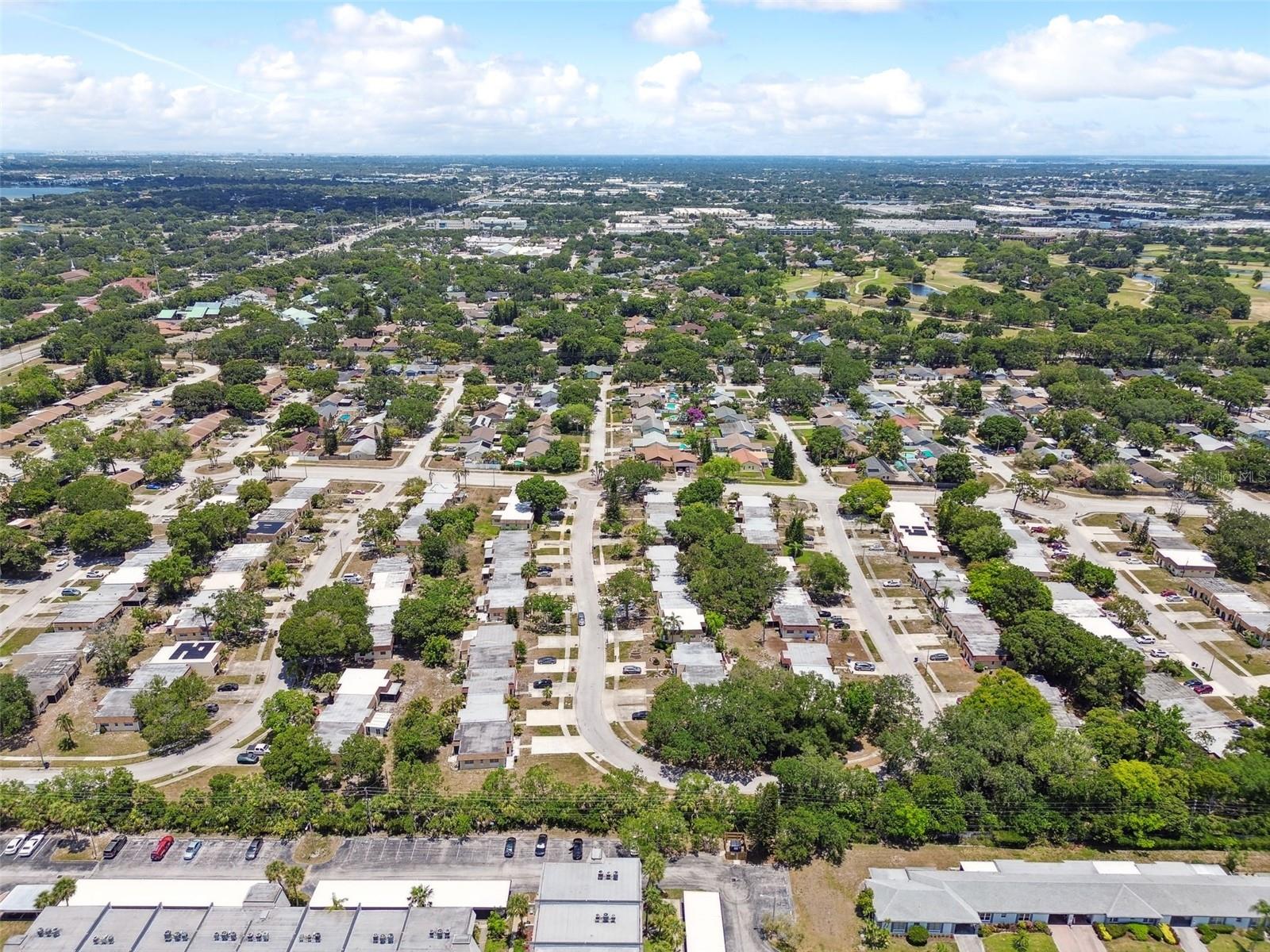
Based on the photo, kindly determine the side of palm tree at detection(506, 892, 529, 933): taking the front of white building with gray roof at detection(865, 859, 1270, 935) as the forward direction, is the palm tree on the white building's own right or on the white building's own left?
on the white building's own right

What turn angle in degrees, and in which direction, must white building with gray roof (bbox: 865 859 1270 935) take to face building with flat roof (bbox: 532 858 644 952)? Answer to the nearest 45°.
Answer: approximately 45° to its right

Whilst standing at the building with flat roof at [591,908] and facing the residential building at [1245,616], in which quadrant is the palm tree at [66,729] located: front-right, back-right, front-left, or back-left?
back-left

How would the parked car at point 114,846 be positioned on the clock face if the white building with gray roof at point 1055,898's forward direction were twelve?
The parked car is roughly at 2 o'clock from the white building with gray roof.

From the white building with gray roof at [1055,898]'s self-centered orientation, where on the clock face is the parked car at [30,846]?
The parked car is roughly at 2 o'clock from the white building with gray roof.

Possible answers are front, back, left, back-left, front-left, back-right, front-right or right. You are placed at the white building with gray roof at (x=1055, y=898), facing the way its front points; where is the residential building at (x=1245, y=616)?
back

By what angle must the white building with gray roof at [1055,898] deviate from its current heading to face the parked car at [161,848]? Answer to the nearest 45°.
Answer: approximately 45° to its right

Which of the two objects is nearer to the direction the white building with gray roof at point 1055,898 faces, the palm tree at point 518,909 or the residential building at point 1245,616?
the palm tree

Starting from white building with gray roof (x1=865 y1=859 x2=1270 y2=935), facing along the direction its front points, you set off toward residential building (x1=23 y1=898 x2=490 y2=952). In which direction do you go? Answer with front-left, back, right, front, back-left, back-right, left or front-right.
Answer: front-right

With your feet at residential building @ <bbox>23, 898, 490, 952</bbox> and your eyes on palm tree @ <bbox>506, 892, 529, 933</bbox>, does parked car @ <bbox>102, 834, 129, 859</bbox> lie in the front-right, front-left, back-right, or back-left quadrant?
back-left

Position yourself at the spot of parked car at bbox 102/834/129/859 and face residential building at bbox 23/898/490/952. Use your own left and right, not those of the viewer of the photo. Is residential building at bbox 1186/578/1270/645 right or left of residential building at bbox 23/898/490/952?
left

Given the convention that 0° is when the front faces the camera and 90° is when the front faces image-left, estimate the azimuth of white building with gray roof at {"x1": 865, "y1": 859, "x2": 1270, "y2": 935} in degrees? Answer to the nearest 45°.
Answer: approximately 0°

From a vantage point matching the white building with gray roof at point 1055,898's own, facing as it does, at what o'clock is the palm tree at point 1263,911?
The palm tree is roughly at 8 o'clock from the white building with gray roof.
